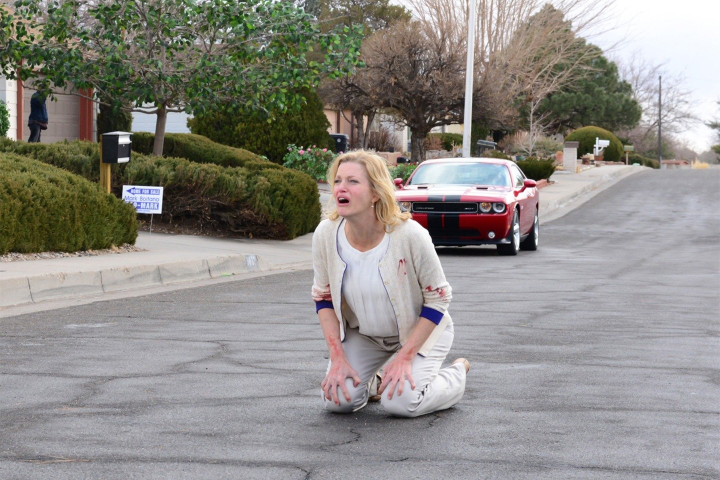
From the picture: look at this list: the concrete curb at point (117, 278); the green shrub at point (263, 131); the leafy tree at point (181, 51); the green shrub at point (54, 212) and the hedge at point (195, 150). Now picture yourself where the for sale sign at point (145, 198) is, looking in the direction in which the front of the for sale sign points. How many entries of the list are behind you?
3

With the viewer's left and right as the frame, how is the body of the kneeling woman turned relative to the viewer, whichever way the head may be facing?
facing the viewer and to the left of the viewer

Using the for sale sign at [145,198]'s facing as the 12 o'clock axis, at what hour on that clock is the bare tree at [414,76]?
The bare tree is roughly at 7 o'clock from the for sale sign.

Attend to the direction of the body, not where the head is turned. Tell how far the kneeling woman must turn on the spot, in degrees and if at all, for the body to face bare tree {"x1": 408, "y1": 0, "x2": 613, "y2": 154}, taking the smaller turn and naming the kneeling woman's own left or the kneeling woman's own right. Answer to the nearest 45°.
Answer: approximately 135° to the kneeling woman's own right

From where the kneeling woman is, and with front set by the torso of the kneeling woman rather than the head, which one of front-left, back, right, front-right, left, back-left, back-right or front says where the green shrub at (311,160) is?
back-right

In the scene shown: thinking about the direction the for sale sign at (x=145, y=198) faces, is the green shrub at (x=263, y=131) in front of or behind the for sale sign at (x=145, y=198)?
behind

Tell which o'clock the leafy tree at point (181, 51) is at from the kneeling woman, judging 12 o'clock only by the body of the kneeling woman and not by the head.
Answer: The leafy tree is roughly at 4 o'clock from the kneeling woman.

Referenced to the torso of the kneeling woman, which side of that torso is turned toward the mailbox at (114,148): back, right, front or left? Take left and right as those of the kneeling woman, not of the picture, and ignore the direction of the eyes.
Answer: right

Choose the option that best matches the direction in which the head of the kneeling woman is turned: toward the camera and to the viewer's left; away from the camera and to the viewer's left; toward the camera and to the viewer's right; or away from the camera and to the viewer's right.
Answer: toward the camera and to the viewer's left

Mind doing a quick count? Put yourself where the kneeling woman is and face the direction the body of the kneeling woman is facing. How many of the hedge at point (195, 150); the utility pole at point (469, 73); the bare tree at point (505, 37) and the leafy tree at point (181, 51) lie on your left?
0

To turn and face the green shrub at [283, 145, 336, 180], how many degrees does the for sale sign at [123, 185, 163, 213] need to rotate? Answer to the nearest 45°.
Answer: approximately 180°

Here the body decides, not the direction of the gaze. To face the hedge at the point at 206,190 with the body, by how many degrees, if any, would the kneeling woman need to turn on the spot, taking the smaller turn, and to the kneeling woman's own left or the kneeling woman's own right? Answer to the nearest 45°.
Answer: approximately 135° to the kneeling woman's own right

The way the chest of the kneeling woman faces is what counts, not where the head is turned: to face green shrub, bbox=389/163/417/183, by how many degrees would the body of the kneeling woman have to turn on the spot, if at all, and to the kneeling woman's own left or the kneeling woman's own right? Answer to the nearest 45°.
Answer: approximately 135° to the kneeling woman's own right

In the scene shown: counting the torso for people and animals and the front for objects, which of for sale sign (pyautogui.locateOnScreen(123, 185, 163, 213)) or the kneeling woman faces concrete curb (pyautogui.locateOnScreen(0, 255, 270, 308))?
the for sale sign

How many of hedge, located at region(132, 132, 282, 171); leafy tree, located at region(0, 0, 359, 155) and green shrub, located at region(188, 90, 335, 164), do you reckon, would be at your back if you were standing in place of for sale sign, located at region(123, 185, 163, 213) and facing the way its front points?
3

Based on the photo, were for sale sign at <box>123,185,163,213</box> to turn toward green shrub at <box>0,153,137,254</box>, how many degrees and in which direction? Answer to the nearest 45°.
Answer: approximately 45° to its right

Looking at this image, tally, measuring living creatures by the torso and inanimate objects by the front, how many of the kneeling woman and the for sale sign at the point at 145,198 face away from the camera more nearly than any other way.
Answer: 0

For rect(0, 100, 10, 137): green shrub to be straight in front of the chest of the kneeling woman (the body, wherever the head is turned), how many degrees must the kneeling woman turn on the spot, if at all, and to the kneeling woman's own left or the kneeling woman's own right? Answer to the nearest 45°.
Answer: approximately 90° to the kneeling woman's own right

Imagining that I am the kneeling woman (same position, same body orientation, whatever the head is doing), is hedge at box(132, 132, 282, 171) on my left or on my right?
on my right

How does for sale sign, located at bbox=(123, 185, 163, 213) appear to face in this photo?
toward the camera
